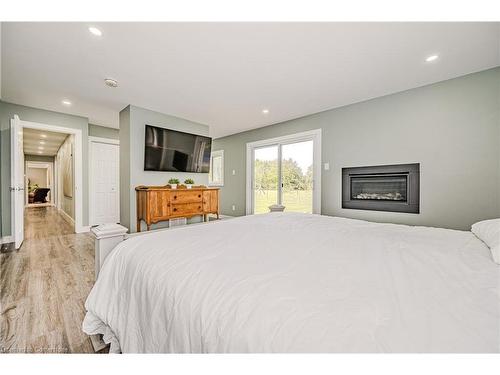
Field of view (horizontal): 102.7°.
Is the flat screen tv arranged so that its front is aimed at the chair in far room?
no

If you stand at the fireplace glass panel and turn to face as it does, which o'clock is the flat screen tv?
The flat screen tv is roughly at 1 o'clock from the fireplace glass panel.

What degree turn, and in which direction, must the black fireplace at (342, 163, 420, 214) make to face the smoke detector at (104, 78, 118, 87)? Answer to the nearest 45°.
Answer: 0° — it already faces it

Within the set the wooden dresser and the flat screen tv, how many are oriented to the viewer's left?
0

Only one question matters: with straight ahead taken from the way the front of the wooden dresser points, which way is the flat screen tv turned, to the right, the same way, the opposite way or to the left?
the same way

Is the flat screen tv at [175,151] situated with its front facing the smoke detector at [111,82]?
no

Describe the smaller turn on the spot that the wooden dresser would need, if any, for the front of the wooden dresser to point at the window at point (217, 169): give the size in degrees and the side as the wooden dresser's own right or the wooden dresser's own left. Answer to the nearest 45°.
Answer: approximately 90° to the wooden dresser's own left

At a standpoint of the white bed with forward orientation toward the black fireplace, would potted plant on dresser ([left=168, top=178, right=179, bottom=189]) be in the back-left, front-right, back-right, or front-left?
front-left

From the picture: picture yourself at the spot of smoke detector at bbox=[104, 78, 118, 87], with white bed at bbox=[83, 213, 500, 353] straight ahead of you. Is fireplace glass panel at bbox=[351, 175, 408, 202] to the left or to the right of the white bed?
left

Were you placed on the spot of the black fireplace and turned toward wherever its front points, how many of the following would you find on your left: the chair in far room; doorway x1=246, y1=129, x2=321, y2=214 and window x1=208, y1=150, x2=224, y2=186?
0

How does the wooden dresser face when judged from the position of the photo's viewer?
facing the viewer and to the right of the viewer

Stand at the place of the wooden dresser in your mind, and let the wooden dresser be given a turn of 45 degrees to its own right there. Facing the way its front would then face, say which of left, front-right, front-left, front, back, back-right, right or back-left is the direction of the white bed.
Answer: front

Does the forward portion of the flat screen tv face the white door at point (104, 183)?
no

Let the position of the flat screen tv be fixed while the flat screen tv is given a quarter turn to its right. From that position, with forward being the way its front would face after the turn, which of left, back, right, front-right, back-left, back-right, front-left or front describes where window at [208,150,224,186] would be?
back

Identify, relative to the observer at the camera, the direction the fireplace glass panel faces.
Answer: facing the viewer and to the left of the viewer
